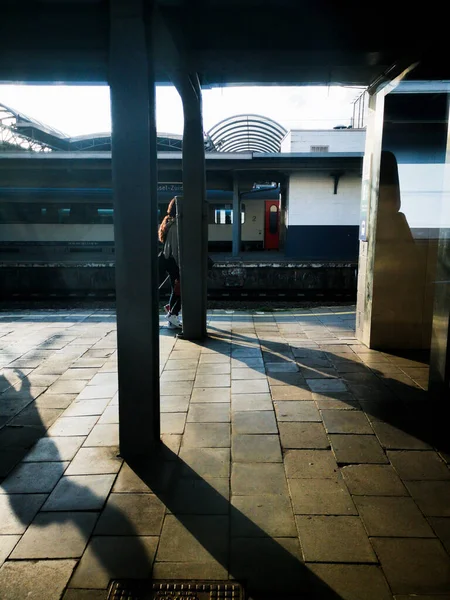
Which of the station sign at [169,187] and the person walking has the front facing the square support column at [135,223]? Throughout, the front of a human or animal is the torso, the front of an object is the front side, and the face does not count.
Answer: the station sign

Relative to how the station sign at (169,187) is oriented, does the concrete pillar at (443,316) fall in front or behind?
in front

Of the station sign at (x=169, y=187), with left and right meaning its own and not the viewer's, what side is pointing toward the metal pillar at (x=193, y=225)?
front

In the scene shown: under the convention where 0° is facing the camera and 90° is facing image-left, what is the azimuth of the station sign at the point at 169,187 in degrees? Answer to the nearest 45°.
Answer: approximately 0°

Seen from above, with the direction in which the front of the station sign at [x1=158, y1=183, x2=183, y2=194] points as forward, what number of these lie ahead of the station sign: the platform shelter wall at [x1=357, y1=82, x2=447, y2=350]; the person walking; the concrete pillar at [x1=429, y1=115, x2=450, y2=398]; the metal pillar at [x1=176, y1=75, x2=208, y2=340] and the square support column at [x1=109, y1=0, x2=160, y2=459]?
5

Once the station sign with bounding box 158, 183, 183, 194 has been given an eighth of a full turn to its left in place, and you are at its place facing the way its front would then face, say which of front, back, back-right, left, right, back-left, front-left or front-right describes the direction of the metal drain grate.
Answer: front-right

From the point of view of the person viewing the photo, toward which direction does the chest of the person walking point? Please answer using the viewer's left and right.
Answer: facing to the right of the viewer

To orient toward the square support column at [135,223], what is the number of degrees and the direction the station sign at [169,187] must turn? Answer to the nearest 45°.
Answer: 0° — it already faces it

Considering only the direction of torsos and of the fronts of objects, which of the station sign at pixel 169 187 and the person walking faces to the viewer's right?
the person walking

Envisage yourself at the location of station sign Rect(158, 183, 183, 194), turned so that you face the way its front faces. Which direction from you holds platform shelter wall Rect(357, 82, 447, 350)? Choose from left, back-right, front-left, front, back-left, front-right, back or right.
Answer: front

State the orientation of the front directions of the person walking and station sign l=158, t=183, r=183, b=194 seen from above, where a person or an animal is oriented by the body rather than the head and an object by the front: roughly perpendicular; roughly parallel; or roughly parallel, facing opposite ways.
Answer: roughly perpendicular

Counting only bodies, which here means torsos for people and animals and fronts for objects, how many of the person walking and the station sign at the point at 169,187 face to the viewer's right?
1

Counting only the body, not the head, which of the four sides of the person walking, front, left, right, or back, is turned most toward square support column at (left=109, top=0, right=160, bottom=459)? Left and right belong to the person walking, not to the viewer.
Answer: right
